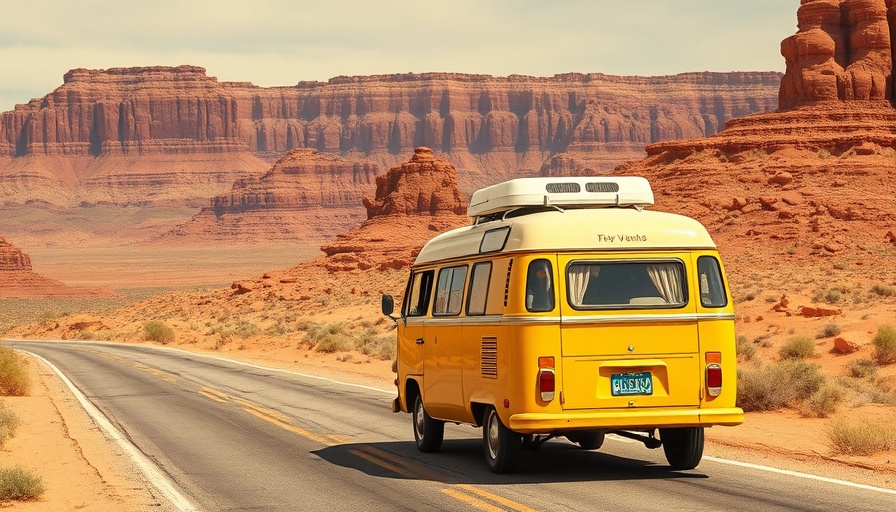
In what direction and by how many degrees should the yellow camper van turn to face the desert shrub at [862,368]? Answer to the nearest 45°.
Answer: approximately 90° to its right

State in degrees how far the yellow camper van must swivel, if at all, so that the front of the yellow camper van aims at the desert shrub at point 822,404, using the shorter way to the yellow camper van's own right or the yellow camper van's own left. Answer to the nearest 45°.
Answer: approximately 90° to the yellow camper van's own right

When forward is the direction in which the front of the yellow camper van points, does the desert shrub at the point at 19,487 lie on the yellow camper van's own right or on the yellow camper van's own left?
on the yellow camper van's own left

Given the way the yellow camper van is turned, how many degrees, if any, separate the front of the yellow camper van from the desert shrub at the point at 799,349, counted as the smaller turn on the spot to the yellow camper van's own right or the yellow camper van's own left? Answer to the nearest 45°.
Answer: approximately 45° to the yellow camper van's own right

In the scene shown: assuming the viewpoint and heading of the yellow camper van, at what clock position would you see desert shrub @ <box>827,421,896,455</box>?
The desert shrub is roughly at 3 o'clock from the yellow camper van.

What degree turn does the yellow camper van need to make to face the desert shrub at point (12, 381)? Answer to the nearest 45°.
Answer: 0° — it already faces it

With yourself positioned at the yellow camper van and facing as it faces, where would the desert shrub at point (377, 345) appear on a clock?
The desert shrub is roughly at 1 o'clock from the yellow camper van.

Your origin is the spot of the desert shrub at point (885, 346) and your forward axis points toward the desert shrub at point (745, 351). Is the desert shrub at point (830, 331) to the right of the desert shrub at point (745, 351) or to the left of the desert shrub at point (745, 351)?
right

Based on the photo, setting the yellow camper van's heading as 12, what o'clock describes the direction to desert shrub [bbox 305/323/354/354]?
The desert shrub is roughly at 1 o'clock from the yellow camper van.

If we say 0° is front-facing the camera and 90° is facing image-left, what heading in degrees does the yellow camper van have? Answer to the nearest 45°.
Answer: approximately 135°

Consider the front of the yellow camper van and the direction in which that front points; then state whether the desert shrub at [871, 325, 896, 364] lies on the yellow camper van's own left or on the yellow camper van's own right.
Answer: on the yellow camper van's own right
